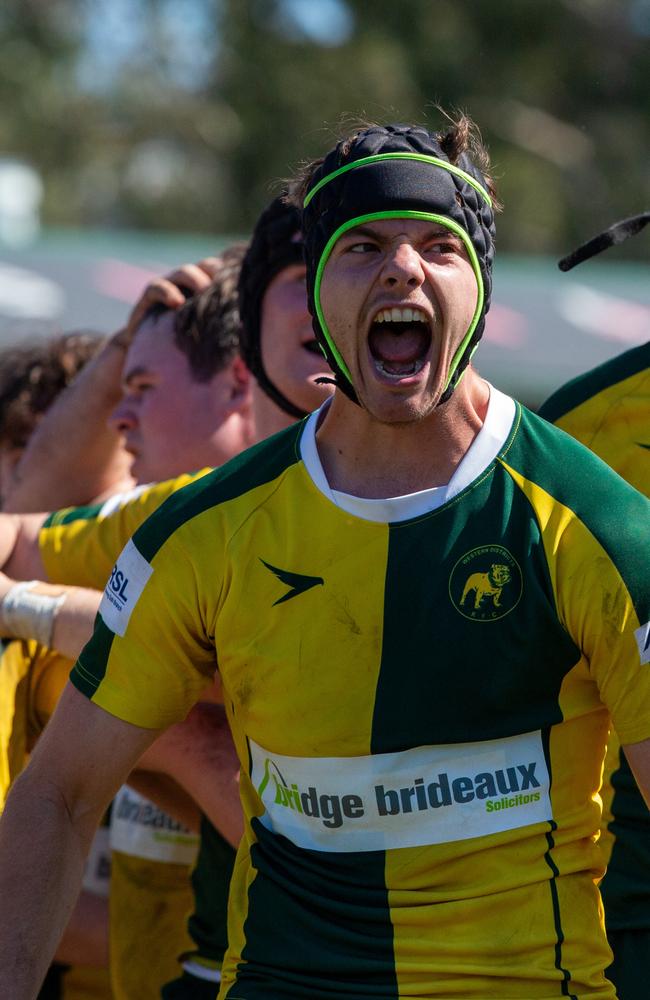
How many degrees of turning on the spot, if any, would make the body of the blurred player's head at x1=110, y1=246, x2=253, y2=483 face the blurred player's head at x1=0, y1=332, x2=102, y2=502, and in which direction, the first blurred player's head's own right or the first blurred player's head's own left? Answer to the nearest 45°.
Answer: approximately 45° to the first blurred player's head's own right

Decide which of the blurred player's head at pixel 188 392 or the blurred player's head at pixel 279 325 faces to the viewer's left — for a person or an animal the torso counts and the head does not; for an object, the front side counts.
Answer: the blurred player's head at pixel 188 392

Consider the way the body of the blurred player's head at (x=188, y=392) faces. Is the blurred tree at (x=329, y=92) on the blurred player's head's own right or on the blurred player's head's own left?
on the blurred player's head's own right

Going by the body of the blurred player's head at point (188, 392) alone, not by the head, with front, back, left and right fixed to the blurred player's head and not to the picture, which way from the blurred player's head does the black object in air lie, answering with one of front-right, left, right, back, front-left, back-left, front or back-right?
back-left

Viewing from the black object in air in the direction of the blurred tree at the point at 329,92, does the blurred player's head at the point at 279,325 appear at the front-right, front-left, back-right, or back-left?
front-left

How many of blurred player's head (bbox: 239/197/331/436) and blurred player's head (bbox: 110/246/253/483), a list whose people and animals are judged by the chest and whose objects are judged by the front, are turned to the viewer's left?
1

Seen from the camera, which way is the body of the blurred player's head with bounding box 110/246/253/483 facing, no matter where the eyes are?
to the viewer's left

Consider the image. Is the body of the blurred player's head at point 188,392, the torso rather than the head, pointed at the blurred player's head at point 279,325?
no

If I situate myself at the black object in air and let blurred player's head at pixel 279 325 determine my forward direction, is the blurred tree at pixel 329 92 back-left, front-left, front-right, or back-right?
front-right
